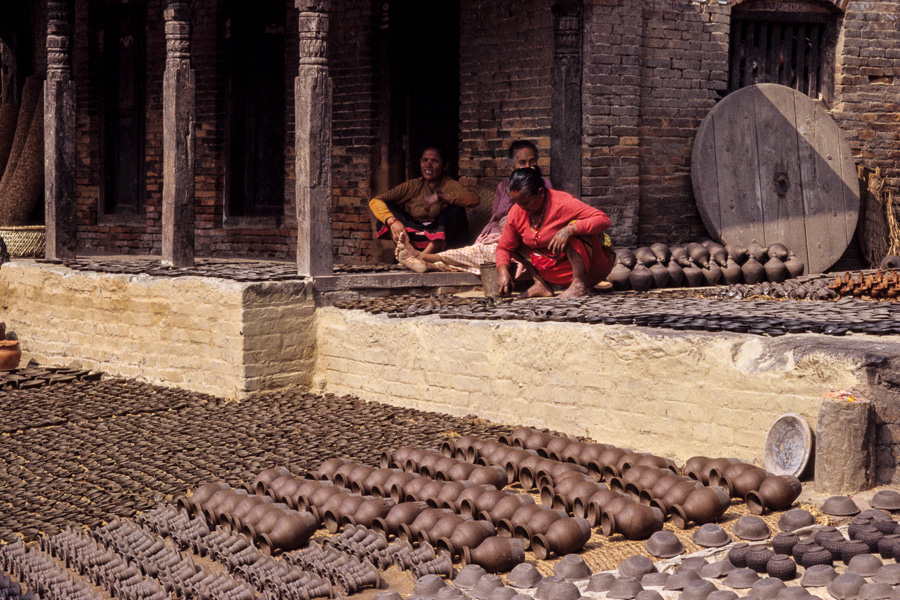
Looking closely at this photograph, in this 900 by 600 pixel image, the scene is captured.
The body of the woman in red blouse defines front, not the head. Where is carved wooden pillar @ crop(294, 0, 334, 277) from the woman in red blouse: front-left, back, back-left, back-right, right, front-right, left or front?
front-right

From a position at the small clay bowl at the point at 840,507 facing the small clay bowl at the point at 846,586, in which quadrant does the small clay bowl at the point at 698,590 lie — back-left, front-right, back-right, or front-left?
front-right

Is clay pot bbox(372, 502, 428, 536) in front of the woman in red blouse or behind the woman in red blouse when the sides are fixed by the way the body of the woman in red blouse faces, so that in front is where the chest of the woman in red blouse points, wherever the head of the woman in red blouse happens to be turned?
in front

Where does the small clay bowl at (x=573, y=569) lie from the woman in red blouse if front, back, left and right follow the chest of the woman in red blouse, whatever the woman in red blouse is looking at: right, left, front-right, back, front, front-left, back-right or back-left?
front-left

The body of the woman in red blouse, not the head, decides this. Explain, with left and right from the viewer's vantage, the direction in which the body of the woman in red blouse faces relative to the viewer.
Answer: facing the viewer and to the left of the viewer

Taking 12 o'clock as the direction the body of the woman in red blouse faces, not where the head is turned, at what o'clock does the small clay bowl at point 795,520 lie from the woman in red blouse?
The small clay bowl is roughly at 10 o'clock from the woman in red blouse.

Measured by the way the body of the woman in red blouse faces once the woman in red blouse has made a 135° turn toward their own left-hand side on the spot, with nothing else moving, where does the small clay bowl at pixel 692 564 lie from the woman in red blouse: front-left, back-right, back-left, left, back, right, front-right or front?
right

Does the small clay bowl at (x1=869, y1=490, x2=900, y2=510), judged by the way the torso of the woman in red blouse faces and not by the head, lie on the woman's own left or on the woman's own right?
on the woman's own left

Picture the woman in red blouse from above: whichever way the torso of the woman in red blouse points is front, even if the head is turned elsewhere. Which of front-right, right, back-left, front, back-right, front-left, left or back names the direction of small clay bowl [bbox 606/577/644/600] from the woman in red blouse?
front-left

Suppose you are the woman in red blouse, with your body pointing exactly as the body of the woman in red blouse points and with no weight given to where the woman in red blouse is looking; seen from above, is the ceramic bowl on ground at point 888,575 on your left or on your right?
on your left

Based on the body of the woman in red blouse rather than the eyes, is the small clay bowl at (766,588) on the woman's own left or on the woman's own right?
on the woman's own left

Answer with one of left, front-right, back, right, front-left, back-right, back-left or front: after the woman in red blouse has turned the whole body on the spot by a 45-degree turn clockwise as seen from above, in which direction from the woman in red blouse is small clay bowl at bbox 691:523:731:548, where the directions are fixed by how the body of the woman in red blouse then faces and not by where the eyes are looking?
left

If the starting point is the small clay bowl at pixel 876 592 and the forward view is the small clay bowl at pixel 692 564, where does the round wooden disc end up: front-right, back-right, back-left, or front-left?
front-right

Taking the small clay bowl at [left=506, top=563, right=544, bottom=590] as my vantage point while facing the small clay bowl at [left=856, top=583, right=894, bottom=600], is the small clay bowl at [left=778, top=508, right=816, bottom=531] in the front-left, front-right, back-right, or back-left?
front-left
